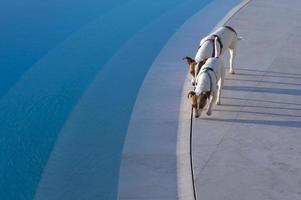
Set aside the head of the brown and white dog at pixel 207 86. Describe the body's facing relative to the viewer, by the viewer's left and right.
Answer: facing the viewer and to the left of the viewer

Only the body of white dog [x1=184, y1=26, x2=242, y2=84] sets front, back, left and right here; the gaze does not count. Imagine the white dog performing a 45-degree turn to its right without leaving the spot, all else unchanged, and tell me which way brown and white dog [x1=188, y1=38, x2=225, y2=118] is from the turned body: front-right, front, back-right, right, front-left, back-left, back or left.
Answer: left
